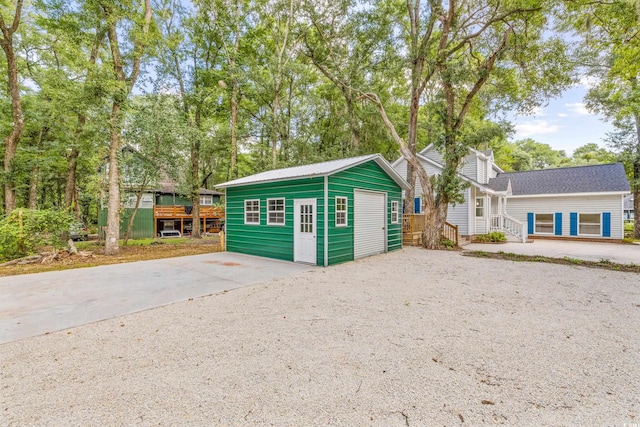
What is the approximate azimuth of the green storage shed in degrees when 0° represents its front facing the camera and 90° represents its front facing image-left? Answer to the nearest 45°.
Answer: approximately 315°

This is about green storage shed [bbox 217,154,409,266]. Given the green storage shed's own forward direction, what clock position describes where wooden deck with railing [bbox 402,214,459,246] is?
The wooden deck with railing is roughly at 9 o'clock from the green storage shed.

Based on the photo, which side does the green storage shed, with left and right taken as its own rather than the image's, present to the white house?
left

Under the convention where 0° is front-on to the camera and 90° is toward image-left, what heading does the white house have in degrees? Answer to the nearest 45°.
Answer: approximately 0°

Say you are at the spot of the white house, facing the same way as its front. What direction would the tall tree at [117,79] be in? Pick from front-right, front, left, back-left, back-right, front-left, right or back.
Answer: front-right

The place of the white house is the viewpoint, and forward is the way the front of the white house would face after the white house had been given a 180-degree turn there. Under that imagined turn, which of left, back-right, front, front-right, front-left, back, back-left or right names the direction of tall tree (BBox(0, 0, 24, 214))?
back-left

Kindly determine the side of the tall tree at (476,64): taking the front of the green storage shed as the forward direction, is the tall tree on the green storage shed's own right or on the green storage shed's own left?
on the green storage shed's own left

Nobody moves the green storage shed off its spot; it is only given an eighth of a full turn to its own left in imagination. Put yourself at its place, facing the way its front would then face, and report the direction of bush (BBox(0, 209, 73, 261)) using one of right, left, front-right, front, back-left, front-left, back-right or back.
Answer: back
